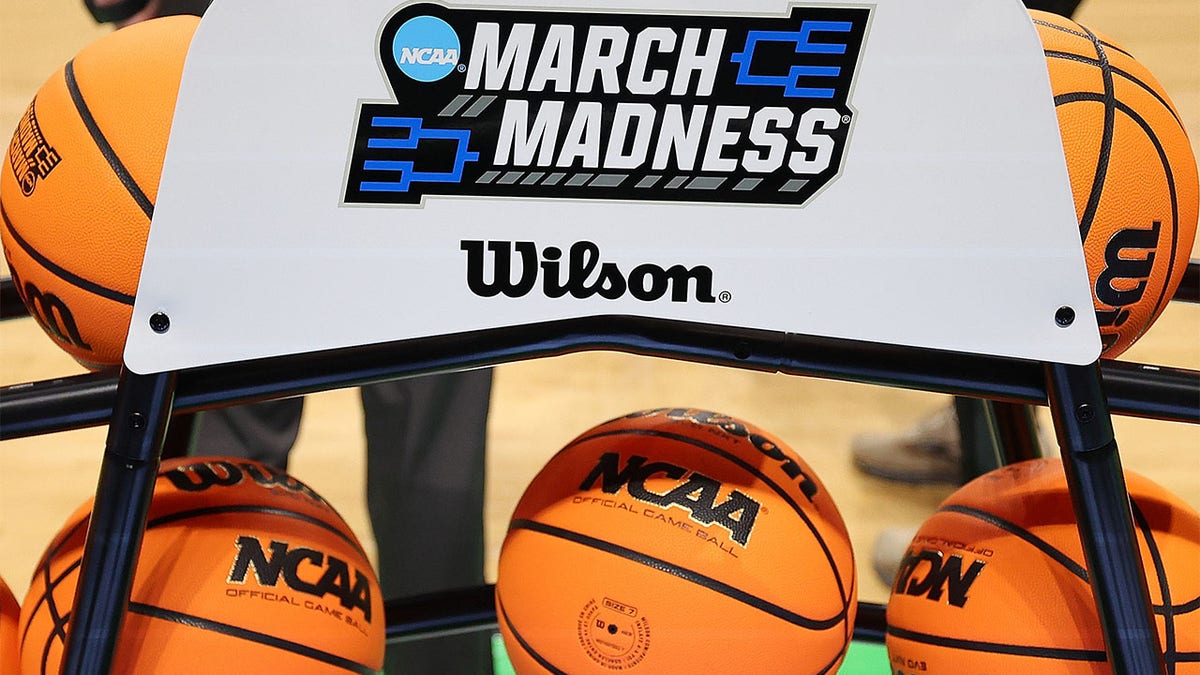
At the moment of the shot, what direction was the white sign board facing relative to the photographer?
facing the viewer

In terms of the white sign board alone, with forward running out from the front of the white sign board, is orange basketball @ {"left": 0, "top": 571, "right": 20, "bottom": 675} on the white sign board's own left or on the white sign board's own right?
on the white sign board's own right
